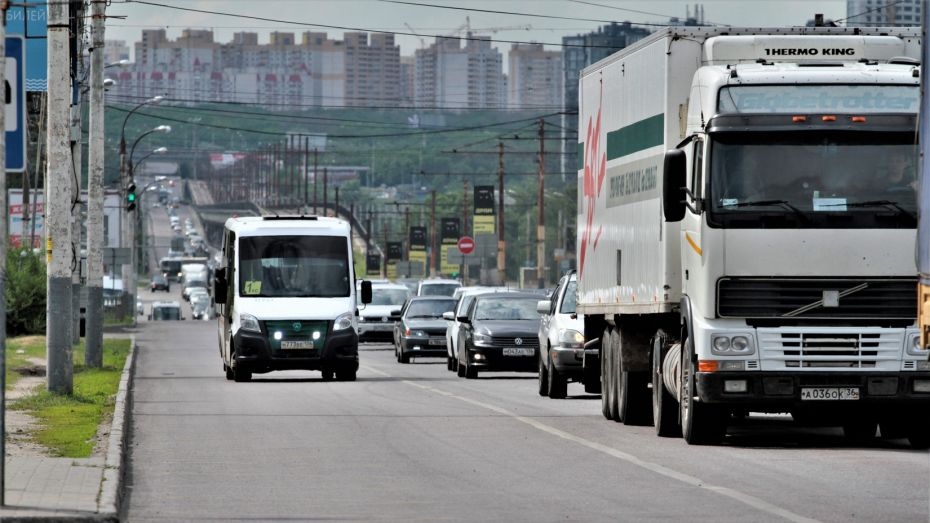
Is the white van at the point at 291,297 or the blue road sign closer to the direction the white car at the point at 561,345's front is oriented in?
the blue road sign

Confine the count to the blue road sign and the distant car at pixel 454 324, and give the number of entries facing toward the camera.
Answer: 2

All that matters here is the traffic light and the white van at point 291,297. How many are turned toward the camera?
2

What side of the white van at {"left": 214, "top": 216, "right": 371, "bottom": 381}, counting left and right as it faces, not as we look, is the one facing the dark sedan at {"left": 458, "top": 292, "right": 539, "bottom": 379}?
left

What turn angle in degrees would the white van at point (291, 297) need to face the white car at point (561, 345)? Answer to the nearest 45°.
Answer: approximately 45° to its left

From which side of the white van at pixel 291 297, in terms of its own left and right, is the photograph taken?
front

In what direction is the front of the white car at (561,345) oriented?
toward the camera

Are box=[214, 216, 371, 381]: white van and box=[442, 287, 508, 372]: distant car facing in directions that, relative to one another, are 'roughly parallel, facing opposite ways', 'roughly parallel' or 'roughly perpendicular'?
roughly parallel

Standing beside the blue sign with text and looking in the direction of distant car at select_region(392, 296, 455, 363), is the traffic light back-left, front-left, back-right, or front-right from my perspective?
front-left

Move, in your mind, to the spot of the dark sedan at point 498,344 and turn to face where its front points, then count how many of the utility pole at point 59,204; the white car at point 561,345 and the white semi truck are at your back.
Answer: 0

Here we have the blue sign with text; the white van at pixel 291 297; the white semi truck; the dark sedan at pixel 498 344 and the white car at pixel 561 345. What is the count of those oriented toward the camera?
5

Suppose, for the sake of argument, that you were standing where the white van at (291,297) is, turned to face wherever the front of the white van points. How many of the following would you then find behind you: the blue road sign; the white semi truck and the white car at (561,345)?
0

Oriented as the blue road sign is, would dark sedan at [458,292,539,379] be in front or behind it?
behind

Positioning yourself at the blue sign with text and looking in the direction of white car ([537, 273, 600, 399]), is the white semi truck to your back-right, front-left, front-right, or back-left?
front-right

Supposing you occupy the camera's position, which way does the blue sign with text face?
facing the viewer
